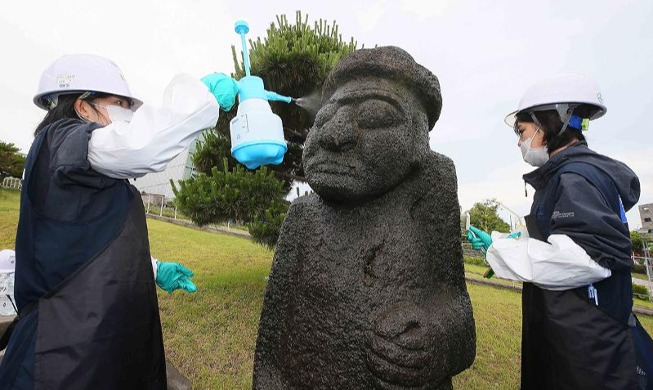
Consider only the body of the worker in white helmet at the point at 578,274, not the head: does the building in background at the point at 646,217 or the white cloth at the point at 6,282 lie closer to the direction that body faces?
the white cloth

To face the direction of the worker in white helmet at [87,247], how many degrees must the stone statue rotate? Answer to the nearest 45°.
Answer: approximately 45° to its right

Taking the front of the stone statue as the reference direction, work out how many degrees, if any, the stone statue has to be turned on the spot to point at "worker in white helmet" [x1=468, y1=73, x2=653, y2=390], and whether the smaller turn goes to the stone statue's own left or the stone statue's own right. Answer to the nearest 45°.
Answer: approximately 135° to the stone statue's own left

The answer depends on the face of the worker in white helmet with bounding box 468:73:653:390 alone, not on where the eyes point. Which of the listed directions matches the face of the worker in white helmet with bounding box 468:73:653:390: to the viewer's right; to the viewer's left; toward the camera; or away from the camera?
to the viewer's left

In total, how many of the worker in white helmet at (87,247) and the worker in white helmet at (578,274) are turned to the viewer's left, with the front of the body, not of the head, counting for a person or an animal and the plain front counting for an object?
1

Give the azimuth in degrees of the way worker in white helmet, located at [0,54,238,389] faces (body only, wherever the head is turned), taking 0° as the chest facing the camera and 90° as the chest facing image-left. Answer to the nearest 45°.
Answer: approximately 270°

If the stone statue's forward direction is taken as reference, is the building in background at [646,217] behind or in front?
behind

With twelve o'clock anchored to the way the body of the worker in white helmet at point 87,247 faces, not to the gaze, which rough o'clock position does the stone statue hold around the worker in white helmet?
The stone statue is roughly at 1 o'clock from the worker in white helmet.

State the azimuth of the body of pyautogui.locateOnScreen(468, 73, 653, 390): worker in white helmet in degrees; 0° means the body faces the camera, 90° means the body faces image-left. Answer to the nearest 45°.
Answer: approximately 90°

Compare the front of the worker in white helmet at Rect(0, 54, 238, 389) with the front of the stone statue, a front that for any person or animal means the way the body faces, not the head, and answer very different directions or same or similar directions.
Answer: very different directions

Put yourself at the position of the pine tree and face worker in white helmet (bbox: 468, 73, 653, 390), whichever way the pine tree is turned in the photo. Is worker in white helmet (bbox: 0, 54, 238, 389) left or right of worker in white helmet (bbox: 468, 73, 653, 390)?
right

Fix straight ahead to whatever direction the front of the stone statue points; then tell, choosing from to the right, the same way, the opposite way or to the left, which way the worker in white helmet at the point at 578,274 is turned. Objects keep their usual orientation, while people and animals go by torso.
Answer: to the right

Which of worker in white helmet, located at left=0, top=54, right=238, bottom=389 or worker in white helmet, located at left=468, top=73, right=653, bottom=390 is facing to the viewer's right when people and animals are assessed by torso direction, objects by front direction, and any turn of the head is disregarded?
worker in white helmet, located at left=0, top=54, right=238, bottom=389
